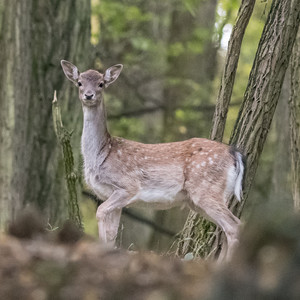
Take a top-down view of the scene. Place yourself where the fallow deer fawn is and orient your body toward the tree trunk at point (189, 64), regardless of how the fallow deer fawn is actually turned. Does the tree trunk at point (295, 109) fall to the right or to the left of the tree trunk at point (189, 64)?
right

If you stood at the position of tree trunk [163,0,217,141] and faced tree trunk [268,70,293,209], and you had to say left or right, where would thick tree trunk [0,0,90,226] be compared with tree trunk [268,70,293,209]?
right

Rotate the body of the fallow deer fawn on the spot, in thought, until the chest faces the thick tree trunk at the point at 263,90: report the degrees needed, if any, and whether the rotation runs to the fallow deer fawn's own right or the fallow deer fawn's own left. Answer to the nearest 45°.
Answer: approximately 180°

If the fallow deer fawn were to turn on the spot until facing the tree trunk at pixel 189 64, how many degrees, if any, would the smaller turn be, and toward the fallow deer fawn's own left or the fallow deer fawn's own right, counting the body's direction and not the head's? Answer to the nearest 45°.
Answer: approximately 90° to the fallow deer fawn's own right

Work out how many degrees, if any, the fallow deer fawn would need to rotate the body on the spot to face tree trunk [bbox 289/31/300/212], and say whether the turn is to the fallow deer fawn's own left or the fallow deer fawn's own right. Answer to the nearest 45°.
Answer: approximately 135° to the fallow deer fawn's own right

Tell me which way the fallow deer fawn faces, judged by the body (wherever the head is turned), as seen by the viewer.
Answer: to the viewer's left

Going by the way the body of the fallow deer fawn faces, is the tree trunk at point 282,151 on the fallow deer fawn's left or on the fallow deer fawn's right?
on the fallow deer fawn's right
